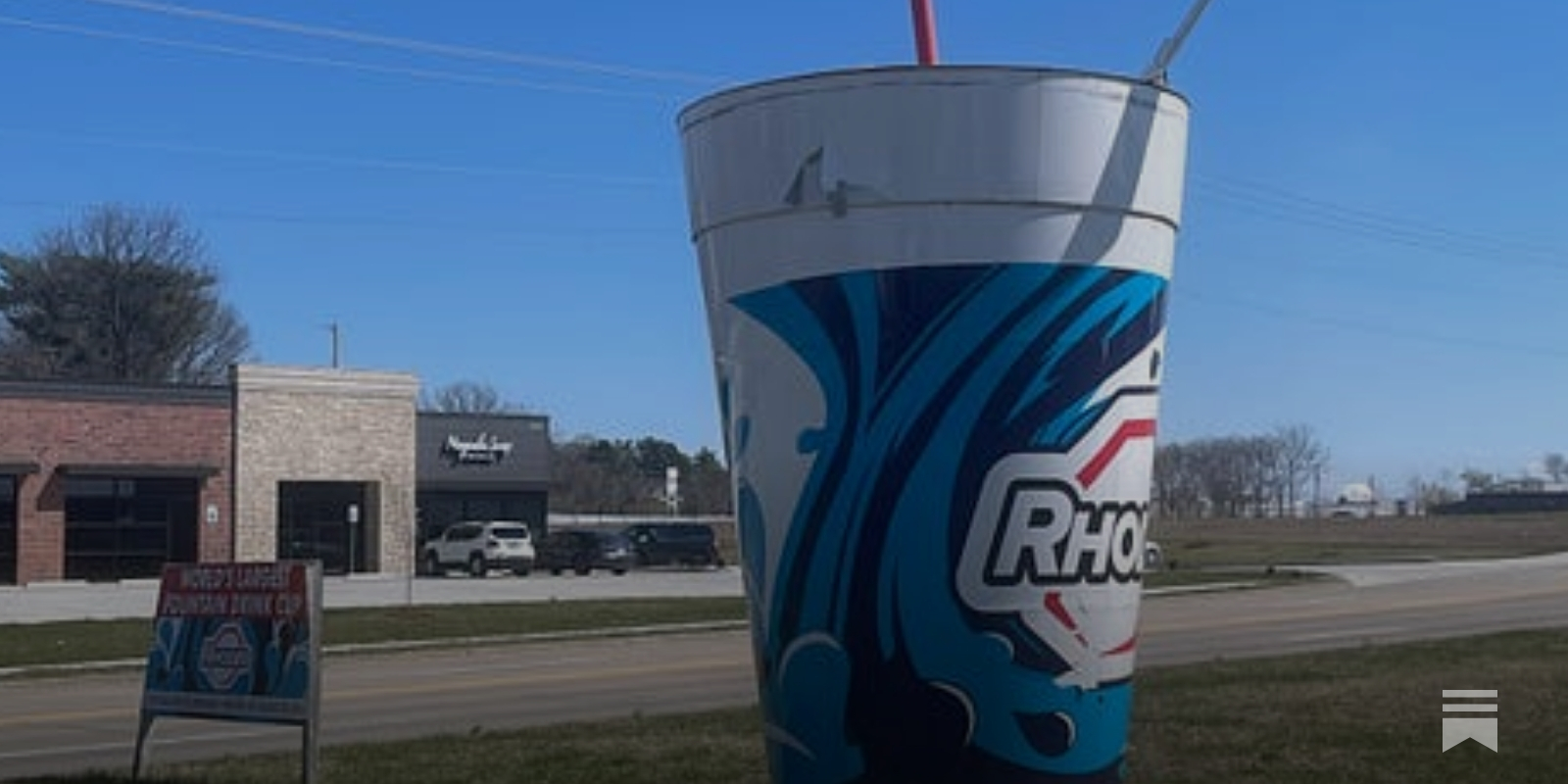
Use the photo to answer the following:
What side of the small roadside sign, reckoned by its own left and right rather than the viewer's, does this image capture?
front
